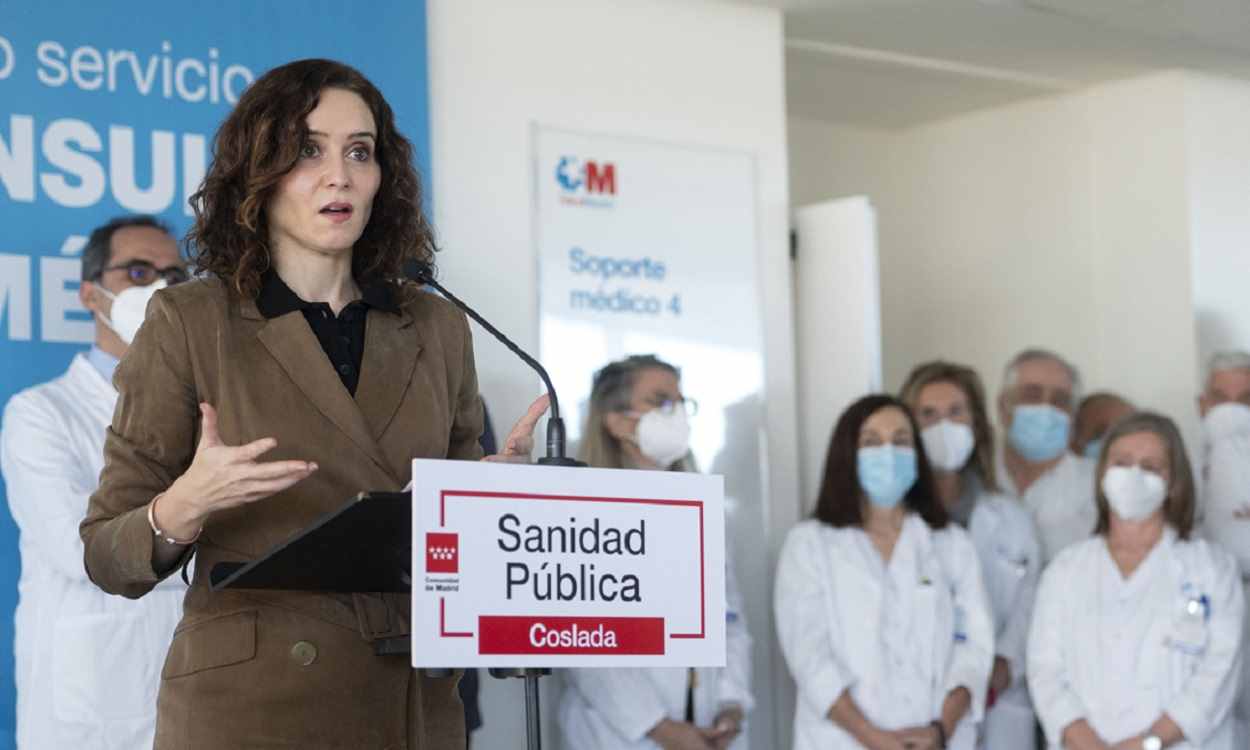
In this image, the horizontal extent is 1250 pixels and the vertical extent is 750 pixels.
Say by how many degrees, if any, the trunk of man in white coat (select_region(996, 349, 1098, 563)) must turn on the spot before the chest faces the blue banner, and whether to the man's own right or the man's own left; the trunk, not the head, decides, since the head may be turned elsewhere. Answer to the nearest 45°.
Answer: approximately 45° to the man's own right

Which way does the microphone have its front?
to the viewer's left

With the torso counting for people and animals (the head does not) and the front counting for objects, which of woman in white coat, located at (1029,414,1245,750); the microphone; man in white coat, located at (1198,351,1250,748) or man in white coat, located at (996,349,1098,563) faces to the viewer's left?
the microphone

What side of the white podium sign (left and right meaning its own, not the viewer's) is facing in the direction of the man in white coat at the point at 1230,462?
left

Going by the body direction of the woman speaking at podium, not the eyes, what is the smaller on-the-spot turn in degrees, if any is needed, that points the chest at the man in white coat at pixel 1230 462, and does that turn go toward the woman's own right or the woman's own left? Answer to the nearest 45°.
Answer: approximately 90° to the woman's own left
